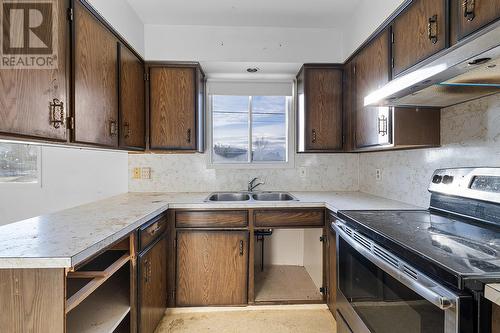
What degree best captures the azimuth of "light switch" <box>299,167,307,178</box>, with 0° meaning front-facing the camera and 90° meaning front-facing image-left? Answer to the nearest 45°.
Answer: approximately 0°

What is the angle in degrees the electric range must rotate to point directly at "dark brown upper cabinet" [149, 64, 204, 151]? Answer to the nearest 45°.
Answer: approximately 45° to its right

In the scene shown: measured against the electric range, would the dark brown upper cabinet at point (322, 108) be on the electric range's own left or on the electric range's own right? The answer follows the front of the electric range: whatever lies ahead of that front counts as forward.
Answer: on the electric range's own right

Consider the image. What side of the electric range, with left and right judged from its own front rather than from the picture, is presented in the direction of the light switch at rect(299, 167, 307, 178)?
right

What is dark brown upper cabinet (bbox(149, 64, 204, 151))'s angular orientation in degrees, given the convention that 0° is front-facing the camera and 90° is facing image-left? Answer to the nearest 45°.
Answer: approximately 0°

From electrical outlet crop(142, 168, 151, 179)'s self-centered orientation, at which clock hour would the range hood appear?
The range hood is roughly at 11 o'clock from the electrical outlet.

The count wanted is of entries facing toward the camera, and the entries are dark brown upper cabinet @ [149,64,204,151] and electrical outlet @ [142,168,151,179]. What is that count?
2

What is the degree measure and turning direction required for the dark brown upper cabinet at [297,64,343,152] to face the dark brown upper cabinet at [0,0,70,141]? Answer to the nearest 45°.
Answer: approximately 45° to its right

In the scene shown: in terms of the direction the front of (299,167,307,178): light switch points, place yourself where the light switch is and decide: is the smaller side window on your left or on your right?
on your right
